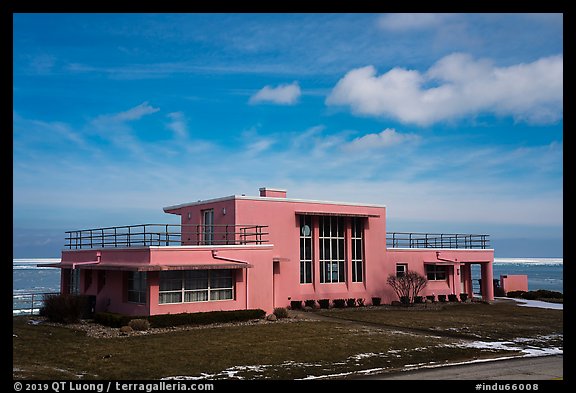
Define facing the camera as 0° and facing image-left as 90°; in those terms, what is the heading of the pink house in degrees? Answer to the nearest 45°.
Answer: approximately 315°
